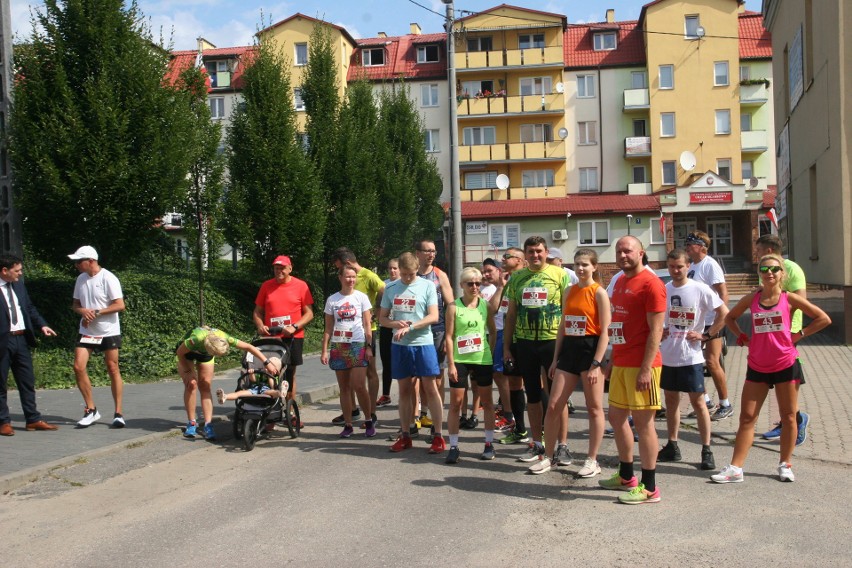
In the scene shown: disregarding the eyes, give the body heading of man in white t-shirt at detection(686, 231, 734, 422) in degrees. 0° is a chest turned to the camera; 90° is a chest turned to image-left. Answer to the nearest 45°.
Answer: approximately 45°

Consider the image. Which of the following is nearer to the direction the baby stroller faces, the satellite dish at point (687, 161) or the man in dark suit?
the man in dark suit

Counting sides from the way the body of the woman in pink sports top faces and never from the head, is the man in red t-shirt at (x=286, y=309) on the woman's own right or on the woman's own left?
on the woman's own right

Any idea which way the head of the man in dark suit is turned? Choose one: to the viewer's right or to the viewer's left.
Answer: to the viewer's right

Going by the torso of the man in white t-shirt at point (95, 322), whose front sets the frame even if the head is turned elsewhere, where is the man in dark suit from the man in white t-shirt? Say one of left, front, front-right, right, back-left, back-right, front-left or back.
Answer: front-right

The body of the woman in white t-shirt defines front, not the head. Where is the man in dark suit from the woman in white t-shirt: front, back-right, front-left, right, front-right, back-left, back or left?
right

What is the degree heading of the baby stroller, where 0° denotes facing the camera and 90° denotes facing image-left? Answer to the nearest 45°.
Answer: approximately 45°

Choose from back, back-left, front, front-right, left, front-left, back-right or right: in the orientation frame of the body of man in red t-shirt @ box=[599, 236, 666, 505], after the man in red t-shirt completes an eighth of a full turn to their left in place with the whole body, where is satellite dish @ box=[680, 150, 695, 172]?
back
